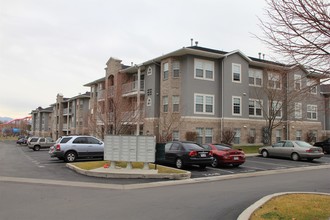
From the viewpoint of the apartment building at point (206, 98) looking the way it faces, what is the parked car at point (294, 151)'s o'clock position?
The parked car is roughly at 9 o'clock from the apartment building.

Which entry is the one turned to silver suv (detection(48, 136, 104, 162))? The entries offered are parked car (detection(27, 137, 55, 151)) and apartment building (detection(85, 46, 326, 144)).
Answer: the apartment building

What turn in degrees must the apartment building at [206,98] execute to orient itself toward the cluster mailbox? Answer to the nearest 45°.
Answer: approximately 45° to its left

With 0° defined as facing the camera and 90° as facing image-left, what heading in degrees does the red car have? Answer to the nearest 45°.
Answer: approximately 135°

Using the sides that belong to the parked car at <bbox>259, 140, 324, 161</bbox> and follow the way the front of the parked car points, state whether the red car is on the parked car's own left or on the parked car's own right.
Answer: on the parked car's own left
